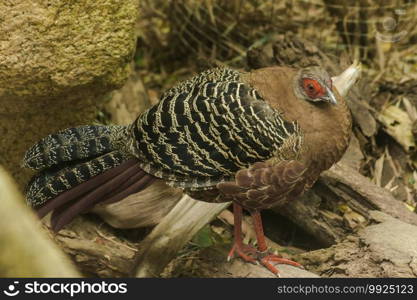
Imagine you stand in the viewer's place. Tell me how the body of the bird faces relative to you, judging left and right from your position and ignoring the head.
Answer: facing to the right of the viewer

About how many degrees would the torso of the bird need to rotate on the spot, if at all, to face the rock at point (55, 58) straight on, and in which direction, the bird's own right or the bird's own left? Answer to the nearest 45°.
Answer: approximately 135° to the bird's own left

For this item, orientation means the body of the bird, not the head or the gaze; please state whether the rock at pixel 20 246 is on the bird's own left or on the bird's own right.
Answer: on the bird's own right
